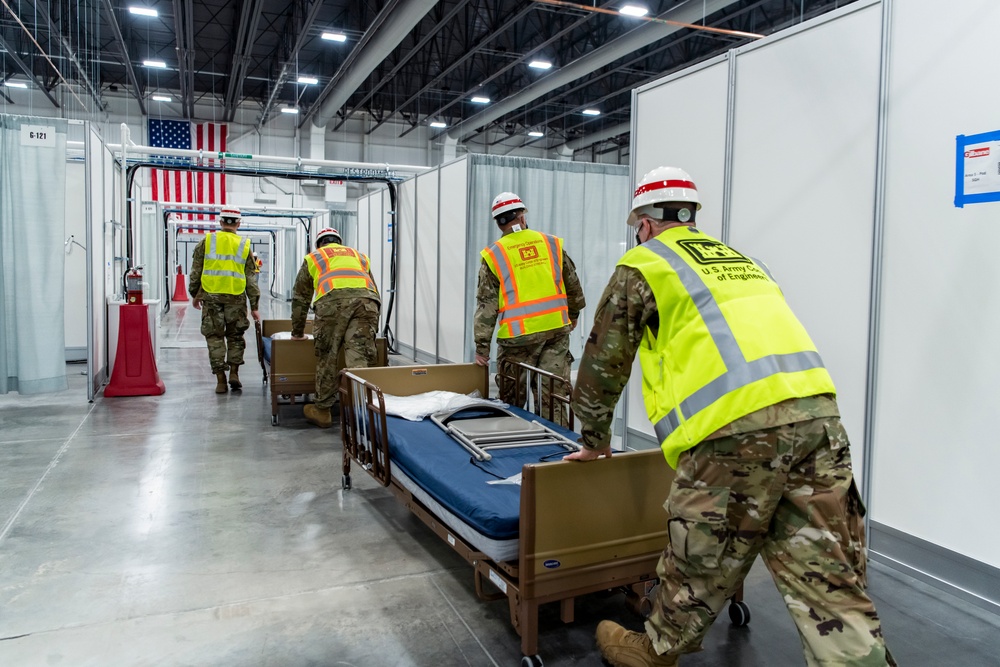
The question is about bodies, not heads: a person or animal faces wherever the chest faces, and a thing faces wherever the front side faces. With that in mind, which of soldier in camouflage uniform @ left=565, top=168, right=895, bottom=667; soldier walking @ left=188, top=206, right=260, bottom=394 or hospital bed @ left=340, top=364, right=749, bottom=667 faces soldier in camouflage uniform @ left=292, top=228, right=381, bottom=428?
soldier in camouflage uniform @ left=565, top=168, right=895, bottom=667

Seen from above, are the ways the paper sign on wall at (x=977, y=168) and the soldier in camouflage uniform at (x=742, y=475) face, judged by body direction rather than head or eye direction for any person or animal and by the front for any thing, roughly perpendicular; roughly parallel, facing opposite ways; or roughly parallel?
roughly perpendicular

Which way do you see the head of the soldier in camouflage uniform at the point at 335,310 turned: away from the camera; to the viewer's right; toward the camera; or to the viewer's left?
away from the camera

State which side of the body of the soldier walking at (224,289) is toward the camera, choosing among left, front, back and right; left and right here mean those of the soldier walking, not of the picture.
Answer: back

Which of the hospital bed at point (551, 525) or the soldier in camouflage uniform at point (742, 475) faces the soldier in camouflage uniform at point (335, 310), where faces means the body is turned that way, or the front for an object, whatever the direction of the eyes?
the soldier in camouflage uniform at point (742, 475)

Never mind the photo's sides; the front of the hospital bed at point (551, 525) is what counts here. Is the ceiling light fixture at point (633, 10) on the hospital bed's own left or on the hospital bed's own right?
on the hospital bed's own left

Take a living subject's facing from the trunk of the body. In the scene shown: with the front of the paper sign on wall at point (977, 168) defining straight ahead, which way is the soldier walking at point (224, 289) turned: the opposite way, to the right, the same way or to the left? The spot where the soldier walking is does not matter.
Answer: to the right

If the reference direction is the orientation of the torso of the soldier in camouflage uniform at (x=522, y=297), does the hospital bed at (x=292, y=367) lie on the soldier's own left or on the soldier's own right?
on the soldier's own left

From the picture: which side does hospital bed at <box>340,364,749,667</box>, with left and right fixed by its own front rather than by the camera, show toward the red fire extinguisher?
back

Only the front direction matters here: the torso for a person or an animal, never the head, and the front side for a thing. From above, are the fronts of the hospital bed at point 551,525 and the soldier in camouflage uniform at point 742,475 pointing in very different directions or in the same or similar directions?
very different directions

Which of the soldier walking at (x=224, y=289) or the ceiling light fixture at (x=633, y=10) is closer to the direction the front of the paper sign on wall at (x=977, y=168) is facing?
the soldier walking

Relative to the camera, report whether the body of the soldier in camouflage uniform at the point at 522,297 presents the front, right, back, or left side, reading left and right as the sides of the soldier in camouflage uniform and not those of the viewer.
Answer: back

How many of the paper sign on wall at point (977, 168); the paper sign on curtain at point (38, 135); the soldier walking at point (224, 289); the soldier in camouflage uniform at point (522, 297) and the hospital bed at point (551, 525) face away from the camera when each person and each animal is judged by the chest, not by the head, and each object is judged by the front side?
2
